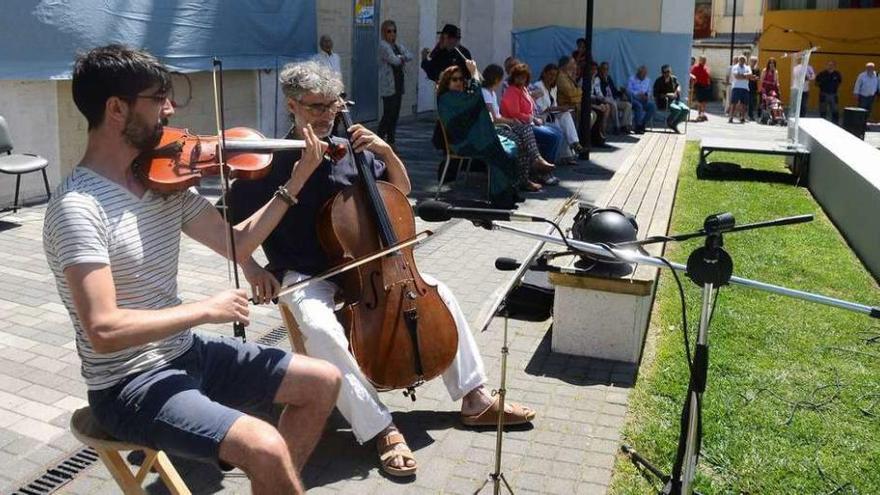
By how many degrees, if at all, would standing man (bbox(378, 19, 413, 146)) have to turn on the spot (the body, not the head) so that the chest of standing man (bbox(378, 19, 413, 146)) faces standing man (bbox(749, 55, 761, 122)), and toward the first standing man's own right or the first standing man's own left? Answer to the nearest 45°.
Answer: approximately 90° to the first standing man's own left

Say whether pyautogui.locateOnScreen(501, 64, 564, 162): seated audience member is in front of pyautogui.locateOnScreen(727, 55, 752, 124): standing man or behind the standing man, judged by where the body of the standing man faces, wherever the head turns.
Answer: in front

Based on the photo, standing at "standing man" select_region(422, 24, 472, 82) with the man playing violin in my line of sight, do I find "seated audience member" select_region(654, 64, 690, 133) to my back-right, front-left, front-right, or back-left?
back-left

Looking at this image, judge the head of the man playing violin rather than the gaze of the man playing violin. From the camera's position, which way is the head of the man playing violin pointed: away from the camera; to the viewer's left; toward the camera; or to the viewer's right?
to the viewer's right

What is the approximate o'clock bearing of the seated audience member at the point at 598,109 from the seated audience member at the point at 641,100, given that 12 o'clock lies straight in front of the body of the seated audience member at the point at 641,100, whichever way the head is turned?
the seated audience member at the point at 598,109 is roughly at 2 o'clock from the seated audience member at the point at 641,100.

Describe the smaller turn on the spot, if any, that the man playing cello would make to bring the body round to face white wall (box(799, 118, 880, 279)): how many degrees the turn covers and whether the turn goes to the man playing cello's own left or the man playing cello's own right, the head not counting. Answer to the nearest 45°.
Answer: approximately 90° to the man playing cello's own left

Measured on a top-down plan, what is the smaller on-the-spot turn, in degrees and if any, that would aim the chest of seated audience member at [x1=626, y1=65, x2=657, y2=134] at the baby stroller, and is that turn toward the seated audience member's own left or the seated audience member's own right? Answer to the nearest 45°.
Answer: approximately 90° to the seated audience member's own left
